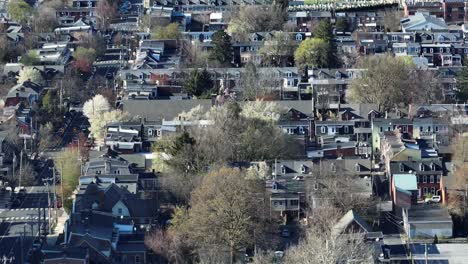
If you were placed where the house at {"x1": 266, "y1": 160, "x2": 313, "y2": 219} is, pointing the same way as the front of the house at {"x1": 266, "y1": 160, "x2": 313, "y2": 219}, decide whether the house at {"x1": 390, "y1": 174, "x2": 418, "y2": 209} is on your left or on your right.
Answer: on your left

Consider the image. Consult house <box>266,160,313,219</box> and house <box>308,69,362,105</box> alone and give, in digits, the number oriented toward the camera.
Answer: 2

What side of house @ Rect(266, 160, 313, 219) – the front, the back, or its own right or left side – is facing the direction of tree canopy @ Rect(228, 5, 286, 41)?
back

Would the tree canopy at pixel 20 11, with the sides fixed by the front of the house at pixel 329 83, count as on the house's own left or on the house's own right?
on the house's own right

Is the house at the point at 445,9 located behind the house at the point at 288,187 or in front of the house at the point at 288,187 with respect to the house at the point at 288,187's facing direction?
behind

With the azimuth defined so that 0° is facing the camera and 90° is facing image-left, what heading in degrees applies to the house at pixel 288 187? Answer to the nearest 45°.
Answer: approximately 0°

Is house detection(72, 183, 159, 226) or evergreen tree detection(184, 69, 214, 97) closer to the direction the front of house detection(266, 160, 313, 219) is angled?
the house

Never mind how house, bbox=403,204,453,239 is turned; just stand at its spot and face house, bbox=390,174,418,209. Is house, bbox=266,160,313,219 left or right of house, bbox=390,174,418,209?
left

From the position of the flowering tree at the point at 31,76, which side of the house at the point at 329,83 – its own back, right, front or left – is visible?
right
